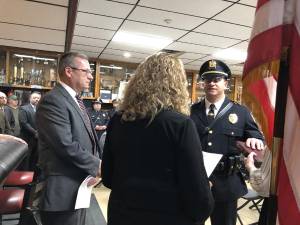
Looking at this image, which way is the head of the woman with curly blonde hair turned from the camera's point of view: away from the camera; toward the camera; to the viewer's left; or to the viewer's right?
away from the camera

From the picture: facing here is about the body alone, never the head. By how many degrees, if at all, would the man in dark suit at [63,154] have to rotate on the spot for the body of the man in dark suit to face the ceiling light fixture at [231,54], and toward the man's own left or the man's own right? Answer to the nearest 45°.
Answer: approximately 45° to the man's own left

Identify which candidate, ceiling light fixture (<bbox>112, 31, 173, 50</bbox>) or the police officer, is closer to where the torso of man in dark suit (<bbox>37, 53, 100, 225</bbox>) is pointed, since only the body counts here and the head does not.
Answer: the police officer

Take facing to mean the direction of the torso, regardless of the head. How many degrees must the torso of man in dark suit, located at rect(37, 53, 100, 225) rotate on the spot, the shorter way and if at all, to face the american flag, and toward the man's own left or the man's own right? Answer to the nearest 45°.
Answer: approximately 45° to the man's own right

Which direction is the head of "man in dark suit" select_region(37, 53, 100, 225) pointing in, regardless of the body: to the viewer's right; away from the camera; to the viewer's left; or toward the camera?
to the viewer's right

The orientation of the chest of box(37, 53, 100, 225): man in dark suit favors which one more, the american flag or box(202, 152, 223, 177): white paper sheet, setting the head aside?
the white paper sheet

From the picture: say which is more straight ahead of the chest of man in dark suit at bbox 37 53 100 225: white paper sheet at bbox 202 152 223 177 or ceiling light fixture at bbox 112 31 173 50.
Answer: the white paper sheet

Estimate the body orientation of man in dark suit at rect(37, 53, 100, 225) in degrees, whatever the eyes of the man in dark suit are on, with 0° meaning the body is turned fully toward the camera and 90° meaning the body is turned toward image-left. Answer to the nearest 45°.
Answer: approximately 270°

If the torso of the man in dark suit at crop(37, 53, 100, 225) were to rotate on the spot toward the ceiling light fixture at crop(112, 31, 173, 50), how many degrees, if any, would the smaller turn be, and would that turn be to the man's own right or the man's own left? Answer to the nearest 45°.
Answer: approximately 90° to the man's own left

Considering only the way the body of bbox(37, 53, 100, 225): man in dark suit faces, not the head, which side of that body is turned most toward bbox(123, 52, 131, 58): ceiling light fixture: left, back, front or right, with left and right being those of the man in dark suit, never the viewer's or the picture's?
left

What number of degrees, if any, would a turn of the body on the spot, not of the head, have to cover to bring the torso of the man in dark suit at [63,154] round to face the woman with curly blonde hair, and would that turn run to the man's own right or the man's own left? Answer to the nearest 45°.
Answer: approximately 45° to the man's own right
